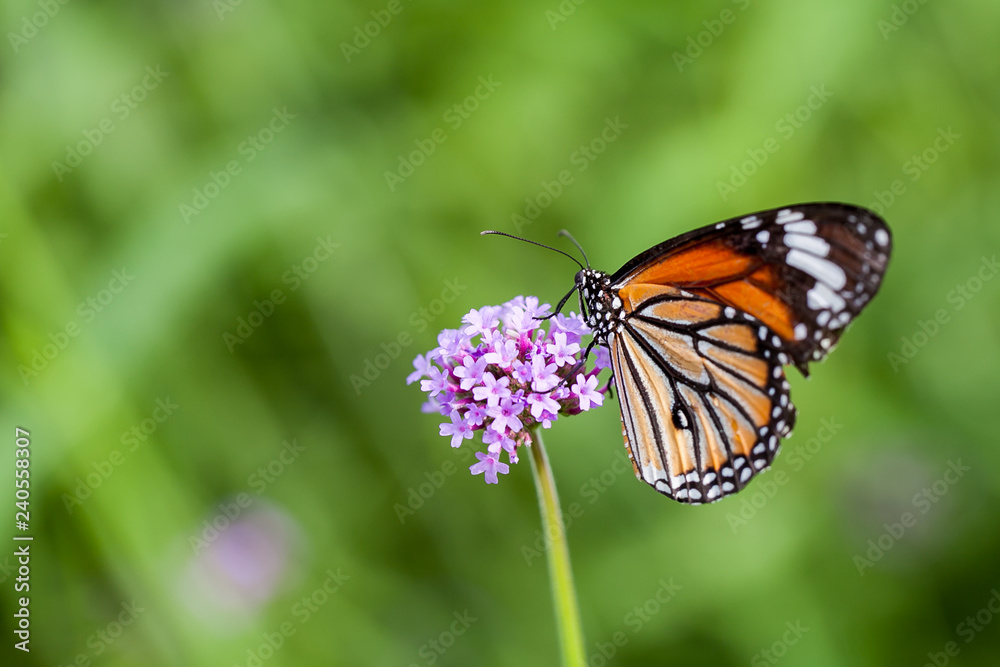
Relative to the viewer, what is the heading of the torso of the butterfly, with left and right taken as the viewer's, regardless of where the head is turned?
facing to the left of the viewer
